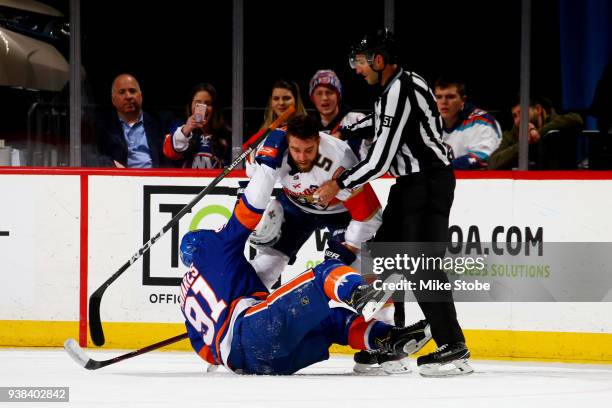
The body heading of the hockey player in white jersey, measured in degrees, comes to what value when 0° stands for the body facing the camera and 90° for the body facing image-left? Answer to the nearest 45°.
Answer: approximately 45°

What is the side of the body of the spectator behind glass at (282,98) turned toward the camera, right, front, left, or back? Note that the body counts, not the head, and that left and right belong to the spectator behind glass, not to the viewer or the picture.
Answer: front

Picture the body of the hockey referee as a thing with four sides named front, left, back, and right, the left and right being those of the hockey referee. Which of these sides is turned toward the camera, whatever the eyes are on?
left

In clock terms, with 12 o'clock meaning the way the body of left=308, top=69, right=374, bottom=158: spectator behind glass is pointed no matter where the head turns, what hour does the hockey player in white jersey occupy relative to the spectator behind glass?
The hockey player in white jersey is roughly at 12 o'clock from the spectator behind glass.

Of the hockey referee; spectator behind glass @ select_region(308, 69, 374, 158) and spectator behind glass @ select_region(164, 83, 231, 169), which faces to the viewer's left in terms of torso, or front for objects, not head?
the hockey referee

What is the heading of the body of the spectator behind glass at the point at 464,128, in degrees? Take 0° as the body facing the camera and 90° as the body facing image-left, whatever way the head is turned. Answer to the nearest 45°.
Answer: approximately 45°

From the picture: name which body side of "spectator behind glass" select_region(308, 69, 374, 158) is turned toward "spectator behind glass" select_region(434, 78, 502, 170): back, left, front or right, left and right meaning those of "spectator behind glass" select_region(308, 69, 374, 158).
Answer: left

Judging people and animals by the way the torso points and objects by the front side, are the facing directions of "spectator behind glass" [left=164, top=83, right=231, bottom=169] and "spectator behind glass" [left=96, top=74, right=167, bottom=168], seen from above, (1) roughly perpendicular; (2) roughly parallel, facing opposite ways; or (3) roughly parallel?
roughly parallel

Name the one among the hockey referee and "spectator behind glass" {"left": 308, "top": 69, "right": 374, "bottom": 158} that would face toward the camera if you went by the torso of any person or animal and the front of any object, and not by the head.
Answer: the spectator behind glass

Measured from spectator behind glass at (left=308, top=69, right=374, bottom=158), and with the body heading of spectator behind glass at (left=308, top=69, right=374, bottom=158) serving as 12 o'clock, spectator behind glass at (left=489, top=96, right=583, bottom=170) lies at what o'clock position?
spectator behind glass at (left=489, top=96, right=583, bottom=170) is roughly at 9 o'clock from spectator behind glass at (left=308, top=69, right=374, bottom=158).

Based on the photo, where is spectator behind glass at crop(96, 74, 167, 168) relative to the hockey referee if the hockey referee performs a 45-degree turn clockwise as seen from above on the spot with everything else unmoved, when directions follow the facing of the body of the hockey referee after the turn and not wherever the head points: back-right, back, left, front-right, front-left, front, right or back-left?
front

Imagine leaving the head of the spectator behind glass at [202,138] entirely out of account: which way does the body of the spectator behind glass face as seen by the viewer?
toward the camera

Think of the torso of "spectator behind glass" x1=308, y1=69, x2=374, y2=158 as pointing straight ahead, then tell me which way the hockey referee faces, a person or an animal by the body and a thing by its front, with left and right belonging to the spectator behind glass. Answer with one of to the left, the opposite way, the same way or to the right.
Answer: to the right

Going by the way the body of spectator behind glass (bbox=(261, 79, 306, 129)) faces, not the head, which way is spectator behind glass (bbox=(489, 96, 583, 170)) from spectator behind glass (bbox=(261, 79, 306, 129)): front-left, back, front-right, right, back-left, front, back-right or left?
left

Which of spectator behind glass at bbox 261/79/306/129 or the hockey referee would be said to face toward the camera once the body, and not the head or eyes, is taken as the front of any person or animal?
the spectator behind glass

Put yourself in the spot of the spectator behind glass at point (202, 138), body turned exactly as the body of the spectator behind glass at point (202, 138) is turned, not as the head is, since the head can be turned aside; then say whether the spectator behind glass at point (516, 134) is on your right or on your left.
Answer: on your left

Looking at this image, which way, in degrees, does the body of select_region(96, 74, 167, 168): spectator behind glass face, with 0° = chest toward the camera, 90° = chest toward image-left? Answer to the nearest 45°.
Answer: approximately 0°
